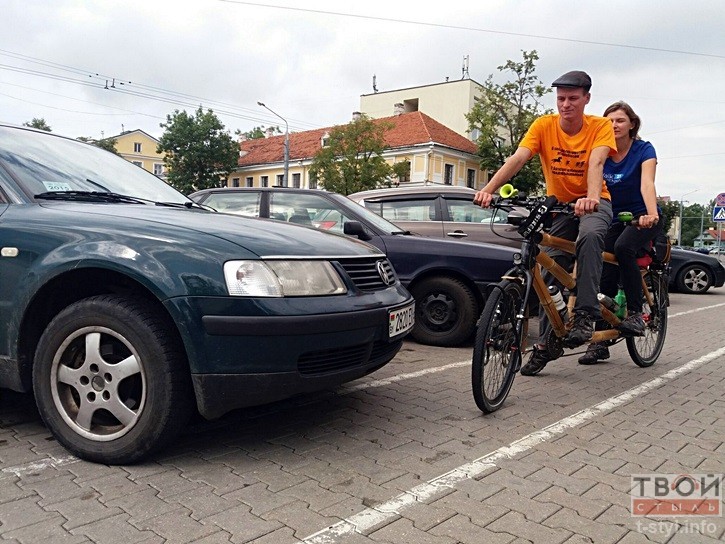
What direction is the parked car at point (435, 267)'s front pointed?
to the viewer's right

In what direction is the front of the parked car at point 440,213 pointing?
to the viewer's right

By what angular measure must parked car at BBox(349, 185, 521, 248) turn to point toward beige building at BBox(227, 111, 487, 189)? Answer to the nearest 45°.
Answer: approximately 90° to its left

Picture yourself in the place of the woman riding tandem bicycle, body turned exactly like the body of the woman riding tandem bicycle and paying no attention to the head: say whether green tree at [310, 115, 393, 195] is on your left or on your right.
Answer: on your right

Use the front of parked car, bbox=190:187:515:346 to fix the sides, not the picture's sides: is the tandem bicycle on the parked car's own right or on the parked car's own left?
on the parked car's own right

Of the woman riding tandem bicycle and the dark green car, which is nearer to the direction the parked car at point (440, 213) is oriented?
the woman riding tandem bicycle

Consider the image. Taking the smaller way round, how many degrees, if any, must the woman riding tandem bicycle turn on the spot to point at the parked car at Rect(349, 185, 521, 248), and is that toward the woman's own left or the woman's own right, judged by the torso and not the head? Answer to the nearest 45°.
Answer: approximately 90° to the woman's own right

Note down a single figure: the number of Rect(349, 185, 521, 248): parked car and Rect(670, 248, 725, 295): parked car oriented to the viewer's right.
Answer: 2

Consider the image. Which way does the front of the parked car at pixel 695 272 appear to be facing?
to the viewer's right

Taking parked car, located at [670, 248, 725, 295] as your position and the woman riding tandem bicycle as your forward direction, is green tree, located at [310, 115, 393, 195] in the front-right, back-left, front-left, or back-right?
back-right

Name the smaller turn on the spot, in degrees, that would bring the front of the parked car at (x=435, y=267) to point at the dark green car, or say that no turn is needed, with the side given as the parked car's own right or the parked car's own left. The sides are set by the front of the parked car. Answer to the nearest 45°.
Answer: approximately 135° to the parked car's own right
